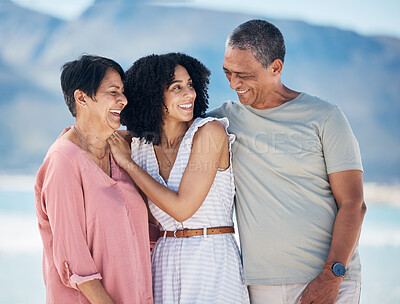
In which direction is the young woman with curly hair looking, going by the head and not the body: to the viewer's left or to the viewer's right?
to the viewer's right

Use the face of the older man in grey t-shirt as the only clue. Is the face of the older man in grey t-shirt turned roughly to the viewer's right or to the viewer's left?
to the viewer's left

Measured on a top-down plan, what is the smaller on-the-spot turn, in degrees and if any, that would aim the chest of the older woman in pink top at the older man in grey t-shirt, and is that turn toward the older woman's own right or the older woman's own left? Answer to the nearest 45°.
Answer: approximately 45° to the older woman's own left

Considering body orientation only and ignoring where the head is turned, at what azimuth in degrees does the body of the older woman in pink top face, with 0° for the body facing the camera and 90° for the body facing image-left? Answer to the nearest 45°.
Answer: approximately 315°

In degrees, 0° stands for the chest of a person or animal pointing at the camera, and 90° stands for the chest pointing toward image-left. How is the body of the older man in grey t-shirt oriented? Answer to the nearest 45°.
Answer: approximately 45°
